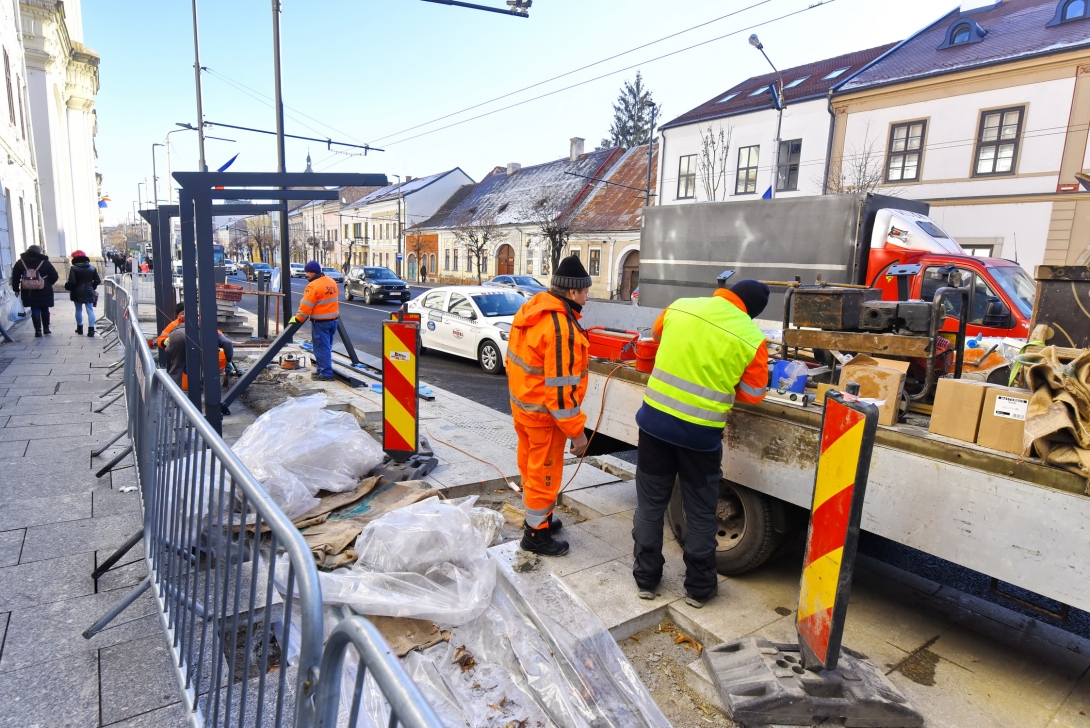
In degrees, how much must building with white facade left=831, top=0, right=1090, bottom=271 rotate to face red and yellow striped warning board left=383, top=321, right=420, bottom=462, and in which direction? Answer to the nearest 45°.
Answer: approximately 45° to its left

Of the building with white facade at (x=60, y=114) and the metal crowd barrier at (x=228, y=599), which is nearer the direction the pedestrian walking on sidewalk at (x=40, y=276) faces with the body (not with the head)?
the building with white facade

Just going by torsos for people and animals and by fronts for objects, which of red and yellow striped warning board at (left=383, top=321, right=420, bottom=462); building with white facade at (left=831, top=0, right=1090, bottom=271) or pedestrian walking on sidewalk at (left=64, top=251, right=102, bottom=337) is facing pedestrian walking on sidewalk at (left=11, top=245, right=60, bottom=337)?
the building with white facade

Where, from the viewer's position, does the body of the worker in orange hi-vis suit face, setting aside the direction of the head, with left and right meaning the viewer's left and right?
facing to the right of the viewer

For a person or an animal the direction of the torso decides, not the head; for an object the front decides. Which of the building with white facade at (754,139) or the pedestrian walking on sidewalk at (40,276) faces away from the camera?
the pedestrian walking on sidewalk

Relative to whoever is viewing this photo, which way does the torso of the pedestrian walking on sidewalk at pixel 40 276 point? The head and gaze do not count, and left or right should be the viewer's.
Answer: facing away from the viewer

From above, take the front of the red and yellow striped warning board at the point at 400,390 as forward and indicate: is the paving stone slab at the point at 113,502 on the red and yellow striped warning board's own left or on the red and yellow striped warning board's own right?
on the red and yellow striped warning board's own right

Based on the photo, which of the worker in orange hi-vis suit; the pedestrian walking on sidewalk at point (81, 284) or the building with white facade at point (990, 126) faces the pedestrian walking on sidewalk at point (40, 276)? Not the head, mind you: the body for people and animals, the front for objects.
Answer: the building with white facade

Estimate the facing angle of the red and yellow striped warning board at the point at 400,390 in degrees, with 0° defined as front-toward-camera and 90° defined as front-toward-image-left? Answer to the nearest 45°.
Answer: approximately 0°

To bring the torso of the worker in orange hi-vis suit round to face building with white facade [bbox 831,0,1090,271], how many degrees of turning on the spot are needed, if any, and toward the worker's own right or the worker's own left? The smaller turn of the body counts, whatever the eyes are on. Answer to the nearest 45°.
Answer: approximately 45° to the worker's own left

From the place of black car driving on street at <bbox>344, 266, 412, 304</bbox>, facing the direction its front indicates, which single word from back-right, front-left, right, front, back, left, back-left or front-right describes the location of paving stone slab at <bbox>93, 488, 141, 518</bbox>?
front-right

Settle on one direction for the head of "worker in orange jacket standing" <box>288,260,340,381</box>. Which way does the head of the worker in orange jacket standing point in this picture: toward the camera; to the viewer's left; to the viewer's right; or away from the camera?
to the viewer's left
